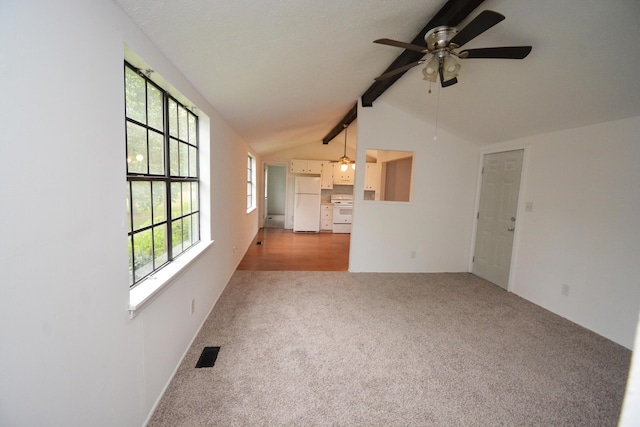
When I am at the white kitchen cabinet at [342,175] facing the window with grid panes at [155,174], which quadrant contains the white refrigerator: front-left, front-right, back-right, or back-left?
front-right

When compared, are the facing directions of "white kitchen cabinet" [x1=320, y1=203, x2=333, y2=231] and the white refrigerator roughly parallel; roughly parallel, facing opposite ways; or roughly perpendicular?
roughly parallel

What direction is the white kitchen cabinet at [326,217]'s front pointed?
toward the camera

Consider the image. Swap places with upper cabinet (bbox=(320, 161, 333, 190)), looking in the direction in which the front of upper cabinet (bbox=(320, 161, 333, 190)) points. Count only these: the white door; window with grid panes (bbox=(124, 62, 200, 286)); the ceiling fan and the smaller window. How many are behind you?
0

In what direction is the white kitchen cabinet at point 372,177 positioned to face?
toward the camera

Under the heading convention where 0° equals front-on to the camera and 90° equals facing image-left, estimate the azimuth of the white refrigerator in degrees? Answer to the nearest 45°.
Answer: approximately 0°

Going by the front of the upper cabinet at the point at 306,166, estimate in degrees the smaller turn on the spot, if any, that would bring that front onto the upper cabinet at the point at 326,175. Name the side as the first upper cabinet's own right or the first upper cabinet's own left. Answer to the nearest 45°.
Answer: approximately 90° to the first upper cabinet's own left

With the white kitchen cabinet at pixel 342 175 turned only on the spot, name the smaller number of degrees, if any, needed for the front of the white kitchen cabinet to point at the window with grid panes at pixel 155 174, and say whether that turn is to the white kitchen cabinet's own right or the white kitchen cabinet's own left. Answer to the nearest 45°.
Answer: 0° — it already faces it

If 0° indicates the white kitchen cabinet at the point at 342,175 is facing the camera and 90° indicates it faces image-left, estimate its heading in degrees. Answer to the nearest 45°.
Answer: approximately 0°

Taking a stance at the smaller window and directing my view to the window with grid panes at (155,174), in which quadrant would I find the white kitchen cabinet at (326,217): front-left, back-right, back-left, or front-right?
back-left

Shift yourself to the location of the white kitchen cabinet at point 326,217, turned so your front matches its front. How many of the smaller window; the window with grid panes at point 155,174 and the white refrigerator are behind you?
0

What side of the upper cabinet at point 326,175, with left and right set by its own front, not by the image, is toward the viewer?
front

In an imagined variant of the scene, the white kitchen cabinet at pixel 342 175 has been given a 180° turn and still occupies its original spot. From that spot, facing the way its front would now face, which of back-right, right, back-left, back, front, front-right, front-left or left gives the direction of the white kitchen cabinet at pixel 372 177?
right

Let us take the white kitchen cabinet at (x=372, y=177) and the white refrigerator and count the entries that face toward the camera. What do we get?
2

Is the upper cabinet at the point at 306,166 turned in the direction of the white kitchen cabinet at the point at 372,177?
no

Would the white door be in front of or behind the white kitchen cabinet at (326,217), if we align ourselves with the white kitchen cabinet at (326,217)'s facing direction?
in front

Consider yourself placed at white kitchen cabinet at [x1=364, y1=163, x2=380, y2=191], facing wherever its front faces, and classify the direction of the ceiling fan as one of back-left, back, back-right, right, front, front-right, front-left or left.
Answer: front

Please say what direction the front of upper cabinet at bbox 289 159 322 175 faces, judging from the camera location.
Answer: facing the viewer

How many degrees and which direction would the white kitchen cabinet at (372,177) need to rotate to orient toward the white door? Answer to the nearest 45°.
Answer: approximately 45° to its left
